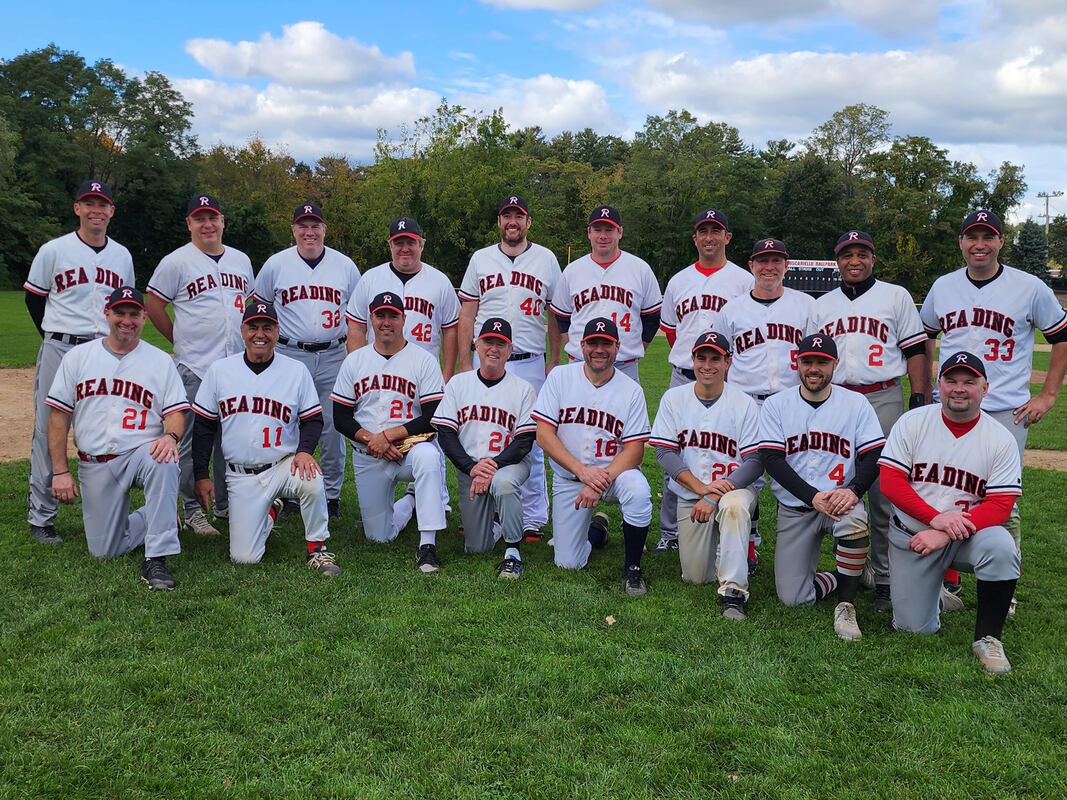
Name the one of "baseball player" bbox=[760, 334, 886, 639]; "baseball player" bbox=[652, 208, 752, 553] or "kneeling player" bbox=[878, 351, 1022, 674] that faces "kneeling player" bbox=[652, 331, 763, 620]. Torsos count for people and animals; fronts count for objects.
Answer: "baseball player" bbox=[652, 208, 752, 553]

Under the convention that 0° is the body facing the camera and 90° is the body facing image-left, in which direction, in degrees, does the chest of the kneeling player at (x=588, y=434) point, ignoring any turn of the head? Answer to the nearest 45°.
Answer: approximately 0°

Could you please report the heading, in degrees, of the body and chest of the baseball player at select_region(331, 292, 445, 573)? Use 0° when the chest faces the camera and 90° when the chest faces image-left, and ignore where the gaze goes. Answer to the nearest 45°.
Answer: approximately 0°

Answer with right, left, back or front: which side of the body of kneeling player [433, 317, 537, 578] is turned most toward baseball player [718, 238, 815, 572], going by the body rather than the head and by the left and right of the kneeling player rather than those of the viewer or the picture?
left

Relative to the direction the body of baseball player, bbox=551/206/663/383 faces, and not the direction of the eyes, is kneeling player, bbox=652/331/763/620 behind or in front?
in front

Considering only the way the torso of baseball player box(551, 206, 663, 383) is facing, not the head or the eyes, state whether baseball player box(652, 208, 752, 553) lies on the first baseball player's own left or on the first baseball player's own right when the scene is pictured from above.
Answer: on the first baseball player's own left

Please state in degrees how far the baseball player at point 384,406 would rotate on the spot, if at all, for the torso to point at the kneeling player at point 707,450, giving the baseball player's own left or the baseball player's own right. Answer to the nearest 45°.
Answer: approximately 45° to the baseball player's own left

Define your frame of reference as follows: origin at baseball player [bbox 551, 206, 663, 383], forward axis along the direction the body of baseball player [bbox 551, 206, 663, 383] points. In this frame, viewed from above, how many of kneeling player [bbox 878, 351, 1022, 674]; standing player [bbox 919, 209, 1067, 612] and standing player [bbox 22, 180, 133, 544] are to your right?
1
